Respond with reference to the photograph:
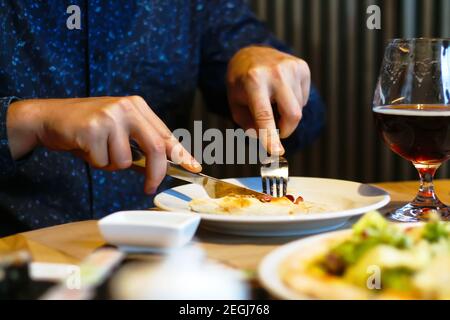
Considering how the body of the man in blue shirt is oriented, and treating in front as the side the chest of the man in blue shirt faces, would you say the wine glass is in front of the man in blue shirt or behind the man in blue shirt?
in front

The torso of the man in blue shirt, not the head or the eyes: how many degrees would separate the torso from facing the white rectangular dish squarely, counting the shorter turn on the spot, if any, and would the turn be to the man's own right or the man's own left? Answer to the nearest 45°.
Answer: approximately 45° to the man's own right

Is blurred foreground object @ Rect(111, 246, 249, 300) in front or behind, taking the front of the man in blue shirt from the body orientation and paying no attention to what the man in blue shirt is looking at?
in front

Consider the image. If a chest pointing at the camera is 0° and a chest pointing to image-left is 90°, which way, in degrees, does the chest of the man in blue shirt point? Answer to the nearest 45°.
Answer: approximately 315°
